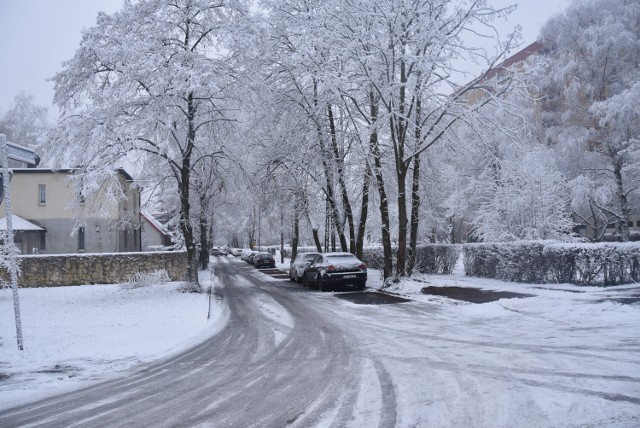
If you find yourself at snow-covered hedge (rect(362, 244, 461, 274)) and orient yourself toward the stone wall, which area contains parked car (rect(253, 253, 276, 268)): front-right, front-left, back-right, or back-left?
front-right

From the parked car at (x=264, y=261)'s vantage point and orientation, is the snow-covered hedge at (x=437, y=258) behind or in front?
behind

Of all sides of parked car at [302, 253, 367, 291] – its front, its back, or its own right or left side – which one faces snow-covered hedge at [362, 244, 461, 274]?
right

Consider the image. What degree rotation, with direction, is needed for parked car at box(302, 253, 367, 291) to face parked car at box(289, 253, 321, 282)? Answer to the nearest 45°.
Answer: approximately 45° to its right

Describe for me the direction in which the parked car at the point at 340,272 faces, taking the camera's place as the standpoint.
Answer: facing away from the viewer and to the left of the viewer

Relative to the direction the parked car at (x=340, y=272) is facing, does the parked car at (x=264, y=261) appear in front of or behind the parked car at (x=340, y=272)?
in front

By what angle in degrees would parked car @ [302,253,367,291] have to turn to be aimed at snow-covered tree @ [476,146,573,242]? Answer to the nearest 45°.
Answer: approximately 90° to its right

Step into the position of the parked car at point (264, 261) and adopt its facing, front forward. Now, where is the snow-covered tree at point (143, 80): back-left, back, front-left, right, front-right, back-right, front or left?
back-left

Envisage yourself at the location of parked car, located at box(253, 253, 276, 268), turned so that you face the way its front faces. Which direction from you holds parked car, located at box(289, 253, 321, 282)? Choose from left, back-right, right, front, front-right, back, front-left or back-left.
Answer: back-left

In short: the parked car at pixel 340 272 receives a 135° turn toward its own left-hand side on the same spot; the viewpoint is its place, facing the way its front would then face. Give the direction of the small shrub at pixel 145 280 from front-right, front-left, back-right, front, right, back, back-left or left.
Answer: right

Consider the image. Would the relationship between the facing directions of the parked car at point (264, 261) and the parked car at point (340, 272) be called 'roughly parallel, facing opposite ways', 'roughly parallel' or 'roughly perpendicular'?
roughly parallel

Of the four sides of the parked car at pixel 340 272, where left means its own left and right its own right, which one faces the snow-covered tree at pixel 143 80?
left

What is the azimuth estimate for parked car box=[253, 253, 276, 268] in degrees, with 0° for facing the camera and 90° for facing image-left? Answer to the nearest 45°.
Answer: approximately 135°

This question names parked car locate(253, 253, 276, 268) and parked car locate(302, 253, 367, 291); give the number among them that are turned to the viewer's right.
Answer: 0

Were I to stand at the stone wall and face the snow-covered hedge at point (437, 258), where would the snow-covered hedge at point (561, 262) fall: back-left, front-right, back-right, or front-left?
front-right

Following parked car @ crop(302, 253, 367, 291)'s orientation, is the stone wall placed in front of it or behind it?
in front
